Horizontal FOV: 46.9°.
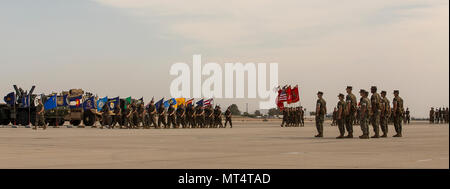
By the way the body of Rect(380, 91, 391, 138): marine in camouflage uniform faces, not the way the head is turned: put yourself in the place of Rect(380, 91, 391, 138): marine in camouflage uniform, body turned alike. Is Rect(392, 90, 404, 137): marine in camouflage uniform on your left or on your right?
on your right

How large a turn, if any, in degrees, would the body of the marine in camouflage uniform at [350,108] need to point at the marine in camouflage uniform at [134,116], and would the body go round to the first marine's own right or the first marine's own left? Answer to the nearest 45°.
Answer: approximately 45° to the first marine's own right

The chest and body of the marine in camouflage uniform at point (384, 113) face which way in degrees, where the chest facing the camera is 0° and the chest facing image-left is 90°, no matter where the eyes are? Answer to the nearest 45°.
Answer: approximately 90°

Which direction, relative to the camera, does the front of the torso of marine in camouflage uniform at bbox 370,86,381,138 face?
to the viewer's left

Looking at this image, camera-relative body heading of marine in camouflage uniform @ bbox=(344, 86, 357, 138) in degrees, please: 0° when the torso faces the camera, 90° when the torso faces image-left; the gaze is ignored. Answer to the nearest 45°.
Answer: approximately 90°

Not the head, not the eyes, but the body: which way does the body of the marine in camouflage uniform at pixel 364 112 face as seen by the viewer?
to the viewer's left

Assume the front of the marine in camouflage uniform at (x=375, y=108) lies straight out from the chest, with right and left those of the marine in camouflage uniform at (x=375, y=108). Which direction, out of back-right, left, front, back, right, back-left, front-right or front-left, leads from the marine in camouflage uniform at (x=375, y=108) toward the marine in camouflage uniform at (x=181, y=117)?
front-right

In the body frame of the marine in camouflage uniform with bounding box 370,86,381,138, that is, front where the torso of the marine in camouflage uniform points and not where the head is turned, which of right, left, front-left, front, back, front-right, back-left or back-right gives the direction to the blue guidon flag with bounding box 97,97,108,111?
front-right

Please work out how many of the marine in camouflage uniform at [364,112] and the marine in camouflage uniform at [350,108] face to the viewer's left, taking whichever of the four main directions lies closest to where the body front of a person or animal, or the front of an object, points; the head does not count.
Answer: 2
